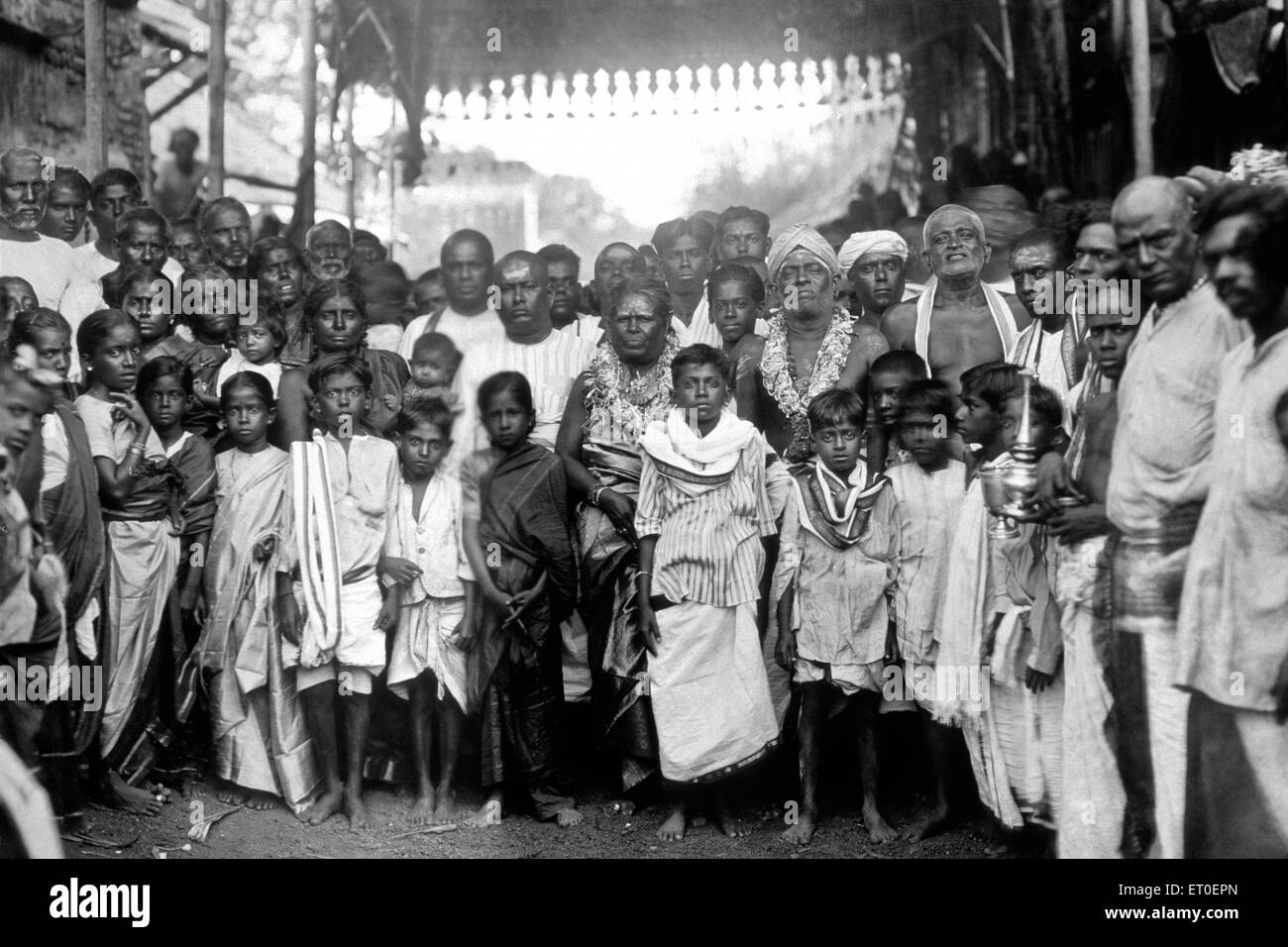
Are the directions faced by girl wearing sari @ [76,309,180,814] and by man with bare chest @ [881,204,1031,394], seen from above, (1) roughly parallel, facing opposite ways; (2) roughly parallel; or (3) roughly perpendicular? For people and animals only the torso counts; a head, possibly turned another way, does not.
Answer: roughly perpendicular

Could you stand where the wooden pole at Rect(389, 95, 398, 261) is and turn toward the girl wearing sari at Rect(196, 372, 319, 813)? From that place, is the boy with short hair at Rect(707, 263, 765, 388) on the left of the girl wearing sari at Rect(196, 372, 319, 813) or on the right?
left

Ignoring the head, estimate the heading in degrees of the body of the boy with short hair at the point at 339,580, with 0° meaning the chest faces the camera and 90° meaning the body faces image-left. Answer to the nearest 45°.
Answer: approximately 0°

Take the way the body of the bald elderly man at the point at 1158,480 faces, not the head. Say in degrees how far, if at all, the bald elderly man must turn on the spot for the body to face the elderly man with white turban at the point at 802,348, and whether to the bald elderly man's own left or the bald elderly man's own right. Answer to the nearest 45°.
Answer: approximately 45° to the bald elderly man's own right

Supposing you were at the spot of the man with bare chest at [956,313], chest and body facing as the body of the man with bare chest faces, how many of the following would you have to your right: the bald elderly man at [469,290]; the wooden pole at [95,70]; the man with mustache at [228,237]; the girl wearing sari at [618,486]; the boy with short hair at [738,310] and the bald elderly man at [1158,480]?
5

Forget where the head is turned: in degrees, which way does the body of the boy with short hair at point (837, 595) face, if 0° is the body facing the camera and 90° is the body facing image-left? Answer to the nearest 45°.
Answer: approximately 0°

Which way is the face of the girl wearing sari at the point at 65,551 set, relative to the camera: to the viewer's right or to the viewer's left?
to the viewer's right

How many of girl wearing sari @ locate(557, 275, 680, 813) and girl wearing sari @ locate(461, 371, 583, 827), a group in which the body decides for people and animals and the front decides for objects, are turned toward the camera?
2
